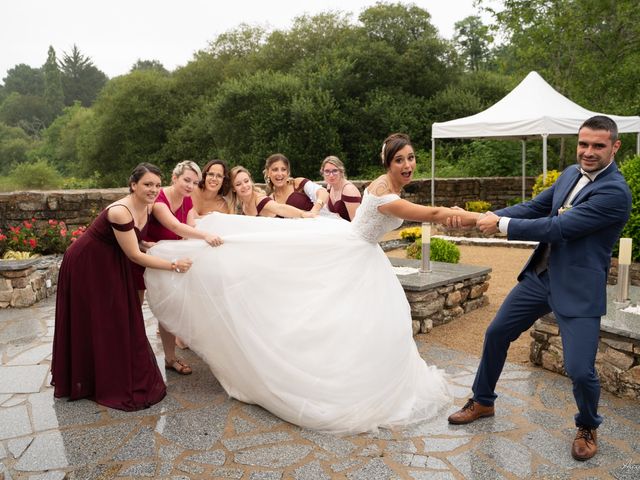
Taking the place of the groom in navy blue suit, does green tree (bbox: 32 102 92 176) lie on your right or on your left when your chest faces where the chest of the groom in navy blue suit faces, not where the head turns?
on your right

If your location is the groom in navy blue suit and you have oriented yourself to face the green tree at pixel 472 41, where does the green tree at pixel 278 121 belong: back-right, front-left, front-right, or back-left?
front-left

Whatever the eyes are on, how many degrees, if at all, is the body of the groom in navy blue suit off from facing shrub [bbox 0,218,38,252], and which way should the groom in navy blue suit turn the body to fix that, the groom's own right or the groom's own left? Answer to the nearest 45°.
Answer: approximately 45° to the groom's own right

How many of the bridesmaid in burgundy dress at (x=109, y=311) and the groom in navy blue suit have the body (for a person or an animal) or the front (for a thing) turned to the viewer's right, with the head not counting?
1

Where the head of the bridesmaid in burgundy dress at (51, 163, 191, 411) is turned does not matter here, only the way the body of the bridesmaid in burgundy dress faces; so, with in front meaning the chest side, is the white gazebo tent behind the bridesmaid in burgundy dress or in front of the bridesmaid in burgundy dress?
in front

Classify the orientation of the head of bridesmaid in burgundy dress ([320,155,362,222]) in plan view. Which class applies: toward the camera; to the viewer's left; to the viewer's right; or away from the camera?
toward the camera

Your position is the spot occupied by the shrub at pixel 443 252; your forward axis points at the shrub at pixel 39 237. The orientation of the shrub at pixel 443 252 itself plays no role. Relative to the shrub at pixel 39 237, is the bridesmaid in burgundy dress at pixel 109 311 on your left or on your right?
left

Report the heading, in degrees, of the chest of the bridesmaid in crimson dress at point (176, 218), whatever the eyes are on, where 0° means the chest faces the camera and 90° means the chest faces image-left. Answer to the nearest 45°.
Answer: approximately 315°

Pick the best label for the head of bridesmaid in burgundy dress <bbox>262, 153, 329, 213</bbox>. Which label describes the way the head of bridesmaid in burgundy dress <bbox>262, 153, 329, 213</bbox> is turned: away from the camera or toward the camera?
toward the camera

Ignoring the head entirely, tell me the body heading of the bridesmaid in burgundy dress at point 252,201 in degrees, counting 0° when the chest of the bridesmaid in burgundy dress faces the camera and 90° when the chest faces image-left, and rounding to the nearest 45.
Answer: approximately 315°

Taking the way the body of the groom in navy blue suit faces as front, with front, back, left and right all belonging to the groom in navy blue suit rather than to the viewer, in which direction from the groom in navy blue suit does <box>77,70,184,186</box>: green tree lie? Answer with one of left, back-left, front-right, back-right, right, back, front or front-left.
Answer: right

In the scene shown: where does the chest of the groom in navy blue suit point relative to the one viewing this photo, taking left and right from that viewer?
facing the viewer and to the left of the viewer

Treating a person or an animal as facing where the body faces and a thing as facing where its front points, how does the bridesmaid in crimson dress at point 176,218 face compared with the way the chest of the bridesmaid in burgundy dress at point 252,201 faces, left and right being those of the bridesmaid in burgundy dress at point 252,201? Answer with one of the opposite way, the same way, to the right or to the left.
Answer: the same way
